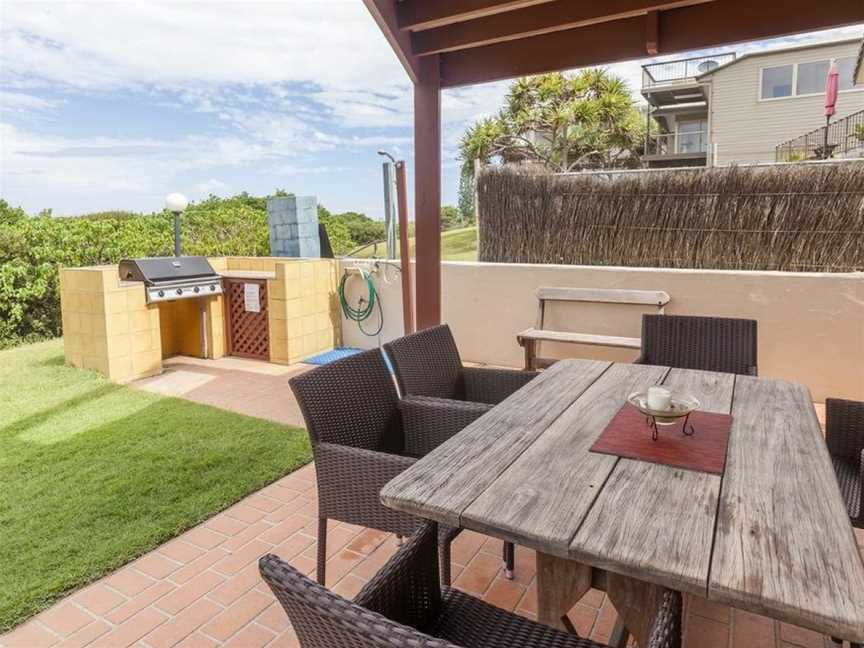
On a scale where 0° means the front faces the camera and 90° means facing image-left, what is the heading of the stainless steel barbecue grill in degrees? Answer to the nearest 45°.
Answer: approximately 315°

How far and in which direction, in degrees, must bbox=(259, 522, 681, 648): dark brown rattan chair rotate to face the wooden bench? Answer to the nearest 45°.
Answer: approximately 45° to its left

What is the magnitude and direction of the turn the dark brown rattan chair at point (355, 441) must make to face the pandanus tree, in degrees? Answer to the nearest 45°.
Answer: approximately 135° to its left

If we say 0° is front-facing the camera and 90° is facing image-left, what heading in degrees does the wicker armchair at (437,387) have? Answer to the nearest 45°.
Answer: approximately 315°

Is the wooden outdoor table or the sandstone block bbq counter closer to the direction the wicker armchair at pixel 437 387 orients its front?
the wooden outdoor table

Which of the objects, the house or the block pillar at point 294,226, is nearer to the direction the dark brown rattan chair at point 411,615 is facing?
the house

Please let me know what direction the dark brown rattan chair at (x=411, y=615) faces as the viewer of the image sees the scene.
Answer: facing away from the viewer and to the right of the viewer

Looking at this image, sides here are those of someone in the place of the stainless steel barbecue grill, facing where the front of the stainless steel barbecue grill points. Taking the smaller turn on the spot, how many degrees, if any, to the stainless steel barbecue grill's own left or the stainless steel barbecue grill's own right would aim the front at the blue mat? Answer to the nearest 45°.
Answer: approximately 45° to the stainless steel barbecue grill's own left

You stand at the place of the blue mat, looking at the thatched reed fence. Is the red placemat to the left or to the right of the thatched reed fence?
right

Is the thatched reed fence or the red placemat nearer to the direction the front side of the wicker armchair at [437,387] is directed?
the red placemat

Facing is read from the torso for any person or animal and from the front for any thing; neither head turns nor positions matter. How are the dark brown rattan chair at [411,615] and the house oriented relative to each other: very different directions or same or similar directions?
very different directions
